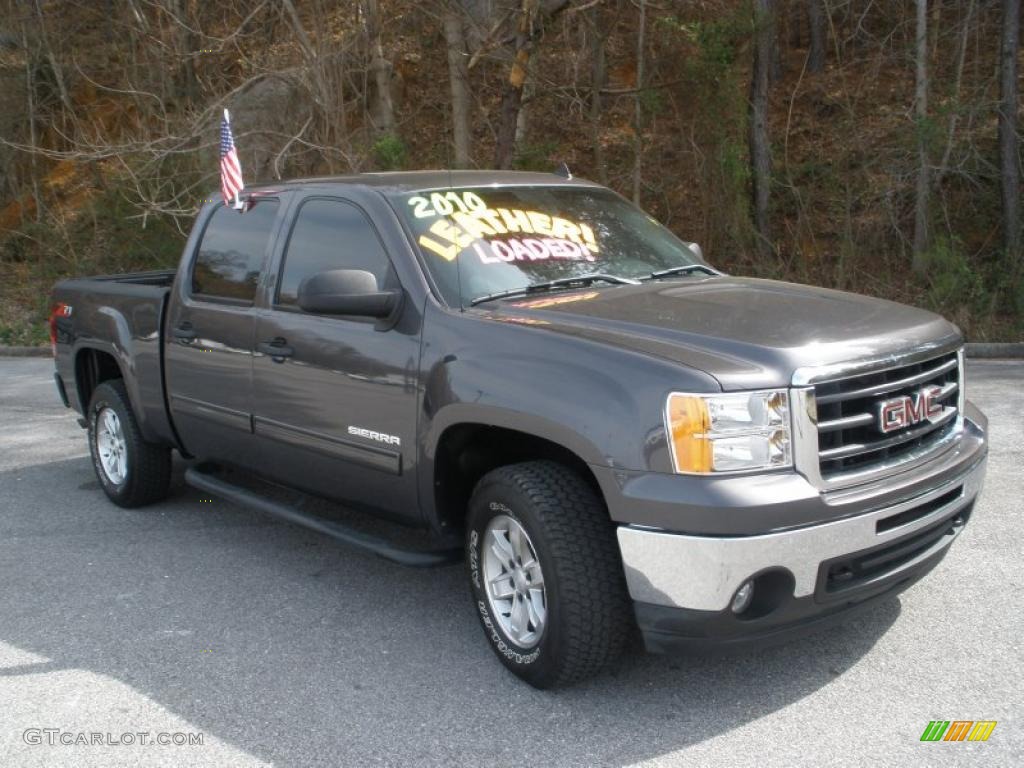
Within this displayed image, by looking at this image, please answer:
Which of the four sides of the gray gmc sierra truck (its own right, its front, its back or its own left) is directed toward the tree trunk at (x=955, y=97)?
left

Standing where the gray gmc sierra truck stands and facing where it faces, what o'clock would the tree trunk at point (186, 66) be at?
The tree trunk is roughly at 7 o'clock from the gray gmc sierra truck.

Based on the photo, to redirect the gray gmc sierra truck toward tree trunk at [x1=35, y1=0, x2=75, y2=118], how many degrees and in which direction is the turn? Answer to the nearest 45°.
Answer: approximately 180°

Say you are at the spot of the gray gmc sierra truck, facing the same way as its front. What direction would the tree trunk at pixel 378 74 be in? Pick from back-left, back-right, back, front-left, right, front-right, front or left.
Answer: back-left

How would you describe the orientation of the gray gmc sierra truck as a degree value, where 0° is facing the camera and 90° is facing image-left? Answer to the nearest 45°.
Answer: approximately 315°
